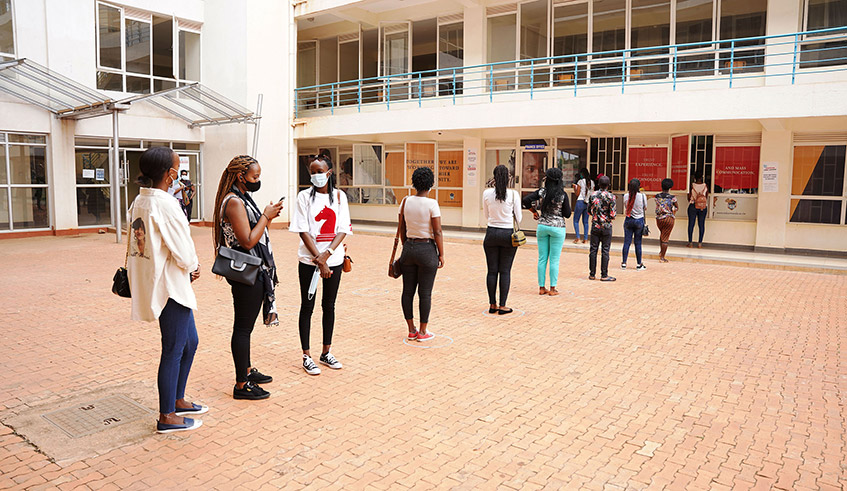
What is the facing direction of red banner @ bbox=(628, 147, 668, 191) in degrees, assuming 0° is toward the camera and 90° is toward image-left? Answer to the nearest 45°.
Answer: approximately 0°

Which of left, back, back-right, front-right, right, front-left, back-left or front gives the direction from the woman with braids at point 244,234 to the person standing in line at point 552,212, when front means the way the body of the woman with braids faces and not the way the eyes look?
front-left

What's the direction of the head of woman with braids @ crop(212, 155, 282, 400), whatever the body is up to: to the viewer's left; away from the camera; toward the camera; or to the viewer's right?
to the viewer's right

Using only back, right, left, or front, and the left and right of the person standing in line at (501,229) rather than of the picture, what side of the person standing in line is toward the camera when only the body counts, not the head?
back

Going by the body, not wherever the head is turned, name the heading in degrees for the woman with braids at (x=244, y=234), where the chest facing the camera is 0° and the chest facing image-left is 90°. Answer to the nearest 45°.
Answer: approximately 270°

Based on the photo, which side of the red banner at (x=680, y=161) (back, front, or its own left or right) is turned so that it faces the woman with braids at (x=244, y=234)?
front

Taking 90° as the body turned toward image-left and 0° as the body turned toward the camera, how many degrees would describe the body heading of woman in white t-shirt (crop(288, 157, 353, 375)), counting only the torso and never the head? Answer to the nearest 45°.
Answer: approximately 0°

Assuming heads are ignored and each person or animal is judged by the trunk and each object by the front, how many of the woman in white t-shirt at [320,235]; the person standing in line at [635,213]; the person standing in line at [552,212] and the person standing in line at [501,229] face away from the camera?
3

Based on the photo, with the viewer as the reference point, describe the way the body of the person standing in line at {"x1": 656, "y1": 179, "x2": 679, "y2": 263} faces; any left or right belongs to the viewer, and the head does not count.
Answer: facing away from the viewer and to the right of the viewer

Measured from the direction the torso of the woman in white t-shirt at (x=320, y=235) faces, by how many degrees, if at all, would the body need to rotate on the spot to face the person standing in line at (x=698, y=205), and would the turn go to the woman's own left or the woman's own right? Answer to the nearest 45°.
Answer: approximately 135° to the woman's own left

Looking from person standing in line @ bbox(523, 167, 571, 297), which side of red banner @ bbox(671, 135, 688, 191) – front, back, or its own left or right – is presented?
front

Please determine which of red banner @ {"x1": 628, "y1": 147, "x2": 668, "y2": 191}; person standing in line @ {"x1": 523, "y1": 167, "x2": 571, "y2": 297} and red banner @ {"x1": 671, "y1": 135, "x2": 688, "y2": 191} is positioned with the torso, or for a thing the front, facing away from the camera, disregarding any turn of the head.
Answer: the person standing in line

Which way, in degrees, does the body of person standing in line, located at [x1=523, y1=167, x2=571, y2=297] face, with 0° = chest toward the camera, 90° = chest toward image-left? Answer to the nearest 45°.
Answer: approximately 180°

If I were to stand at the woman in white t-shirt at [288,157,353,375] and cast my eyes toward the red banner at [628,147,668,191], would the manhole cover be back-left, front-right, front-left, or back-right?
back-left
